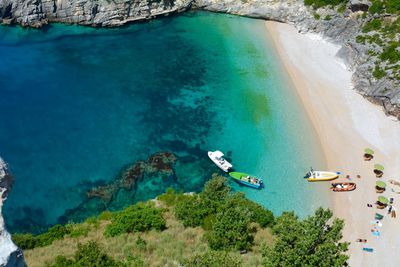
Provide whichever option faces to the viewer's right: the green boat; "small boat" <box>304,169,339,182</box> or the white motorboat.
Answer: the small boat

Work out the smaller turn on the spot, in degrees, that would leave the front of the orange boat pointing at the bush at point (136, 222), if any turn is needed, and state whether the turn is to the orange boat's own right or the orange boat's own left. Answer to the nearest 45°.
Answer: approximately 135° to the orange boat's own right

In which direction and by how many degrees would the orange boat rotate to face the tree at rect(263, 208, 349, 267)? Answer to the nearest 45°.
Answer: approximately 90° to its right

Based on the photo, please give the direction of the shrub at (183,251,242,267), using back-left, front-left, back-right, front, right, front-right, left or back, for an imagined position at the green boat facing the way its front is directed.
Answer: back-left

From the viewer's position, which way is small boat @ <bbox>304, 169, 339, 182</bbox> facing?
facing to the right of the viewer

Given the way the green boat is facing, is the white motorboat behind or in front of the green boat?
in front

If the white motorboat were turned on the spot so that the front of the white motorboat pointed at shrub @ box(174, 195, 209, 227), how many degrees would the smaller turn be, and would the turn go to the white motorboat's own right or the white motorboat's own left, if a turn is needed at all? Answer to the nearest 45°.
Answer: approximately 135° to the white motorboat's own left

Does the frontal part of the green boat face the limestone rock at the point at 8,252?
no

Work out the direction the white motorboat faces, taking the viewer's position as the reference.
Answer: facing away from the viewer and to the left of the viewer

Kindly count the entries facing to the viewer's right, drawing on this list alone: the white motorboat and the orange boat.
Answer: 1

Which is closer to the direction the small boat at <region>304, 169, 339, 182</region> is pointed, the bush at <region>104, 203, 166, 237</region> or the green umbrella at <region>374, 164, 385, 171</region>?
the green umbrella

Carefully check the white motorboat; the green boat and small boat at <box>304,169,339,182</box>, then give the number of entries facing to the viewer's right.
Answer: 1

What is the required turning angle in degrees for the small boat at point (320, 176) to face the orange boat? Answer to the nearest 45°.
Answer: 0° — it already faces it

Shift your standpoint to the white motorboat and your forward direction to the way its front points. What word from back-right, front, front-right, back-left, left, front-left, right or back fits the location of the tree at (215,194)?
back-left

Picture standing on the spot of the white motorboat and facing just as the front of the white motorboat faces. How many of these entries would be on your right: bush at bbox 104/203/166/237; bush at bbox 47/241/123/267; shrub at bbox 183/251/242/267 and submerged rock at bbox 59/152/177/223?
0

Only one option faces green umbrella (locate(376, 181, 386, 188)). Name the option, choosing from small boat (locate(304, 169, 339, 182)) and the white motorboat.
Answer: the small boat

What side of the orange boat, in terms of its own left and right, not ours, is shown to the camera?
right
